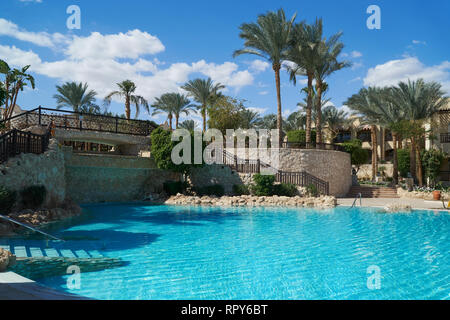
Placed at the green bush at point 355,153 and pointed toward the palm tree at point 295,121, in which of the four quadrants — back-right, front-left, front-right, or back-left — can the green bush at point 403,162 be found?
back-right

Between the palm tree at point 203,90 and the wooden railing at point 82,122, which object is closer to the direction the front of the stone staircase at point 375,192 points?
the wooden railing

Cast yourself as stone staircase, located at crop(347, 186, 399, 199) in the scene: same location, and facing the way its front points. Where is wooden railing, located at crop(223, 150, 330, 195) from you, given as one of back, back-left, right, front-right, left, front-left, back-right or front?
front-right

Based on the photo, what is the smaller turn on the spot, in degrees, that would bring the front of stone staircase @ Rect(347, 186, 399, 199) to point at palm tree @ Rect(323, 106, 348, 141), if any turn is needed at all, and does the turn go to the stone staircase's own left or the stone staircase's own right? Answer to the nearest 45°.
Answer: approximately 180°

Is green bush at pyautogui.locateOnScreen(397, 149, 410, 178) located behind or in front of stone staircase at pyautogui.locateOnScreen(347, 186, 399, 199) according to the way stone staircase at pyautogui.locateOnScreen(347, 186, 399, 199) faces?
behind

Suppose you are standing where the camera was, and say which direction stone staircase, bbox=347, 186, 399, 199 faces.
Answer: facing the viewer

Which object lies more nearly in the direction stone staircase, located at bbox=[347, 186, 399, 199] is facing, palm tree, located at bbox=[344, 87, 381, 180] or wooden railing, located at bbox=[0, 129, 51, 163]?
the wooden railing

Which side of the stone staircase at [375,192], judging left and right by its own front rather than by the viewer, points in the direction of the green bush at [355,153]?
back
